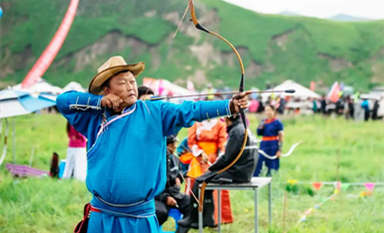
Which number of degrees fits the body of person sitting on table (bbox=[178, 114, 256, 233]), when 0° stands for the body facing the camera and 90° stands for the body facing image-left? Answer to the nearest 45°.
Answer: approximately 90°

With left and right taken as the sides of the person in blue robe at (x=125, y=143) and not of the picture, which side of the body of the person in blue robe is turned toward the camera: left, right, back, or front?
front

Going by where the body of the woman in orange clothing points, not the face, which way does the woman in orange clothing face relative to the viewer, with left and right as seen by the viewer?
facing the viewer

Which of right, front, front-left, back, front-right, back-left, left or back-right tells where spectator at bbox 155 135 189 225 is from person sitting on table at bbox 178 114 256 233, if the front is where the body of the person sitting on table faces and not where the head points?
front

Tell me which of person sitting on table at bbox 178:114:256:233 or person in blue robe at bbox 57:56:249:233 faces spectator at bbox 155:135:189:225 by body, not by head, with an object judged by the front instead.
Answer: the person sitting on table

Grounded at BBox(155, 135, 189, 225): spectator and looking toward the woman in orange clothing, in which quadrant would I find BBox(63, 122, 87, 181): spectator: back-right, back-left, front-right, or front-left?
front-left

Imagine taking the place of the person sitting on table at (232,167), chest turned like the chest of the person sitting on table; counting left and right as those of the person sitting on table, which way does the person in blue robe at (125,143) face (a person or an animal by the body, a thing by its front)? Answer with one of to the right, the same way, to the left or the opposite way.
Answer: to the left

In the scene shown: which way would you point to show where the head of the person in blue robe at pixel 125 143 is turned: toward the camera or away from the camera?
toward the camera
